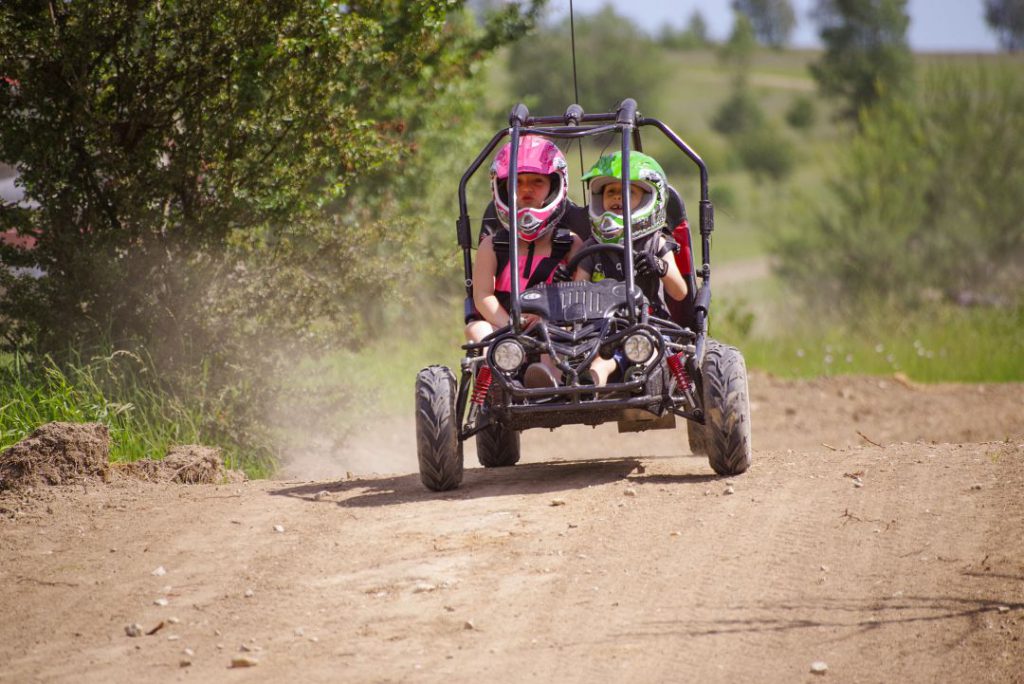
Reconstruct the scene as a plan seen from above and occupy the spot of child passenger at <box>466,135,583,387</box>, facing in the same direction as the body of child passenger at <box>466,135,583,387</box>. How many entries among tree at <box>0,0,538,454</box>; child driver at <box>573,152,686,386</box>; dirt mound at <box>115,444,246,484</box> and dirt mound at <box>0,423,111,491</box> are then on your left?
1

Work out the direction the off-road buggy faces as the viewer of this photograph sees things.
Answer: facing the viewer

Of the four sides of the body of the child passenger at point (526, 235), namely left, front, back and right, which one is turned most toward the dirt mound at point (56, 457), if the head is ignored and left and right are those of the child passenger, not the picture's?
right

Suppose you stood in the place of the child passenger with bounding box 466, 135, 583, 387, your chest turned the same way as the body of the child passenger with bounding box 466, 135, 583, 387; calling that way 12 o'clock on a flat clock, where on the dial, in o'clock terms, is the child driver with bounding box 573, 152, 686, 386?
the child driver with bounding box 573, 152, 686, 386 is roughly at 9 o'clock from the child passenger with bounding box 466, 135, 583, 387.

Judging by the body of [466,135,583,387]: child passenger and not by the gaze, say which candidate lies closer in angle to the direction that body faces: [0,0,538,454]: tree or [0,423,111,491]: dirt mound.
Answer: the dirt mound

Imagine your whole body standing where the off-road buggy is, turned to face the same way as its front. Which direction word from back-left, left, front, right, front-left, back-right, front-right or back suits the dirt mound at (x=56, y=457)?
right

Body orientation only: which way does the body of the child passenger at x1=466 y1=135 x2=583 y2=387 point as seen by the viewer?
toward the camera

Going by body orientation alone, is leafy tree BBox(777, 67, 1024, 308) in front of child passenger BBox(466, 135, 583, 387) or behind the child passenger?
behind
